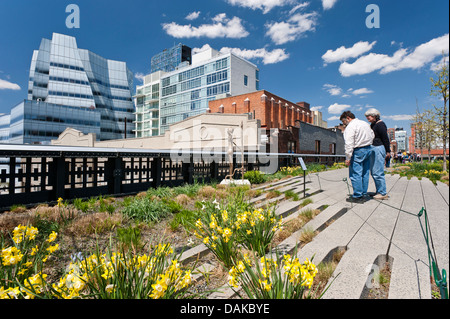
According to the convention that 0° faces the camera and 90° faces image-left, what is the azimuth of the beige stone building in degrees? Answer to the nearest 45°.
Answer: approximately 45°

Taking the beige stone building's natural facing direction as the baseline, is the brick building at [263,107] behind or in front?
behind

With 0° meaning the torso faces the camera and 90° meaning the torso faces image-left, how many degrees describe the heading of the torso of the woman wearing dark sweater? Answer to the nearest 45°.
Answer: approximately 90°

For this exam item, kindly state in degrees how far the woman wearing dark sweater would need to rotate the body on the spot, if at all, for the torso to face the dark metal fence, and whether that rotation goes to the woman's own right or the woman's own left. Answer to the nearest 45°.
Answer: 0° — they already face it

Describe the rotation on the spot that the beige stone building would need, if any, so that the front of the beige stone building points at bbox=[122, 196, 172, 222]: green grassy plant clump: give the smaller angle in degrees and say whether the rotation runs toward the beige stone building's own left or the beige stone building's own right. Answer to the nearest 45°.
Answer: approximately 45° to the beige stone building's own left
